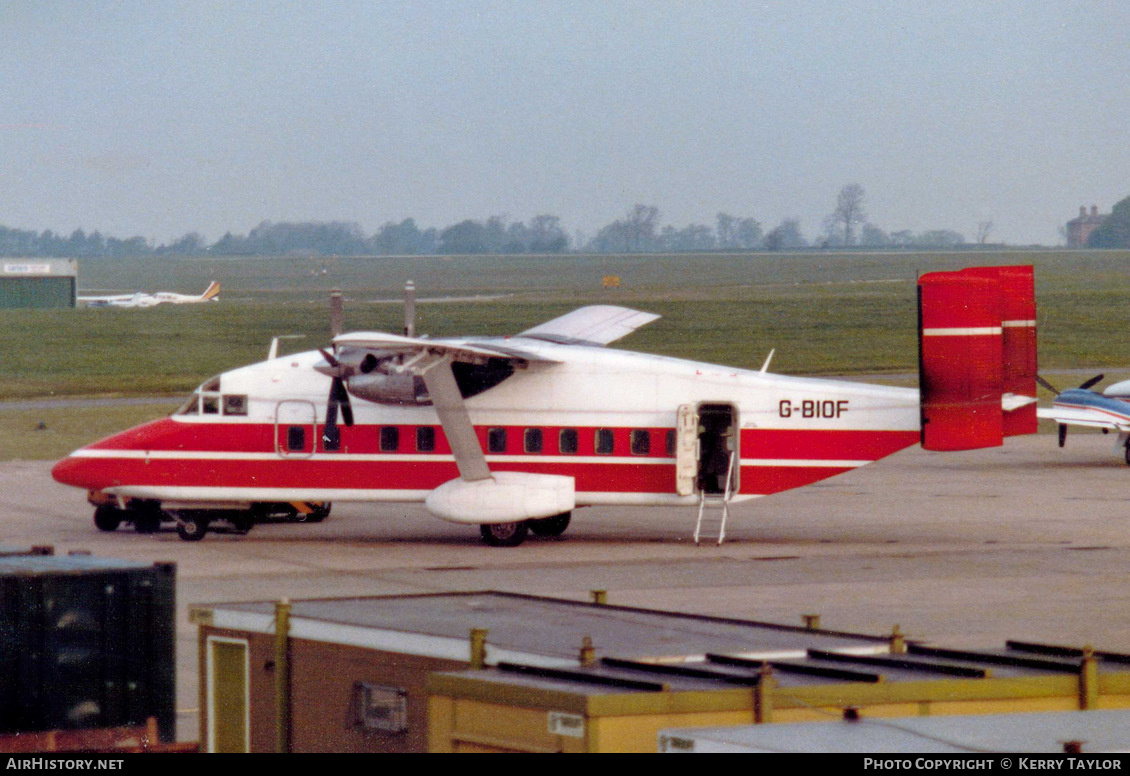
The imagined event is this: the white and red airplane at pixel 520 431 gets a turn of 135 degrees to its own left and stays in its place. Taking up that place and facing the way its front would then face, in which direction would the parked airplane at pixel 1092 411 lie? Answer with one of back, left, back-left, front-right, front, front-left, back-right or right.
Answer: left

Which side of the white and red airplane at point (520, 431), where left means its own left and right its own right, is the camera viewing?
left
